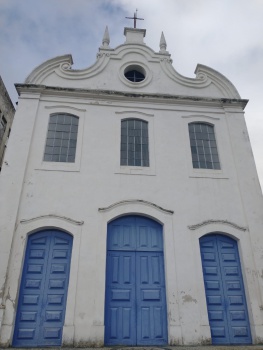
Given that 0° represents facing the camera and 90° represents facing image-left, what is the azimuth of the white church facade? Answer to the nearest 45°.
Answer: approximately 0°

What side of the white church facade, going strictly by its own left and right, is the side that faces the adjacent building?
right
